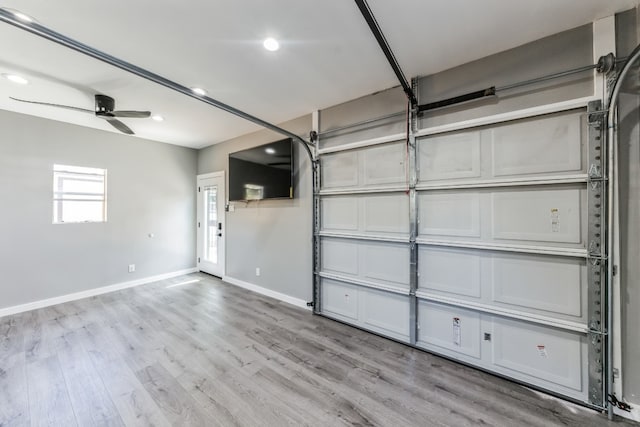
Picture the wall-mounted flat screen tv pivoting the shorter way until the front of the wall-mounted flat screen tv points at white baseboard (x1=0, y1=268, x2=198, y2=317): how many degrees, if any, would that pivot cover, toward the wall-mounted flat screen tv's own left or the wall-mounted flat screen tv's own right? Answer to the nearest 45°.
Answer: approximately 45° to the wall-mounted flat screen tv's own right

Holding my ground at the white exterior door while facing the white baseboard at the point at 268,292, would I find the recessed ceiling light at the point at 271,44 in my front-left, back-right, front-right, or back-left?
front-right

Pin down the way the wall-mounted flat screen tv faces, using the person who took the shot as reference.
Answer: facing the viewer and to the left of the viewer

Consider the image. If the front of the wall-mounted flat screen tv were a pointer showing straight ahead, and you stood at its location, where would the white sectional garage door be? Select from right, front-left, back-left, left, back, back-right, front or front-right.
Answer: left

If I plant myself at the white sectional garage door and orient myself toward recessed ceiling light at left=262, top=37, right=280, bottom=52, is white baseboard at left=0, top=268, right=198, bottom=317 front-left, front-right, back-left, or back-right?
front-right

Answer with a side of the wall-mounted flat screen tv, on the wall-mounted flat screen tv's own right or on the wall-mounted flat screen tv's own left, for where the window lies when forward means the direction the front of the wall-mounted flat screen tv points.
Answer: on the wall-mounted flat screen tv's own right

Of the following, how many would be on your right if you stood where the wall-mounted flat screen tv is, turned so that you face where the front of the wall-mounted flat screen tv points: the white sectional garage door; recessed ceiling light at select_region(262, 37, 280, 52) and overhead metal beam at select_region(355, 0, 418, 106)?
0

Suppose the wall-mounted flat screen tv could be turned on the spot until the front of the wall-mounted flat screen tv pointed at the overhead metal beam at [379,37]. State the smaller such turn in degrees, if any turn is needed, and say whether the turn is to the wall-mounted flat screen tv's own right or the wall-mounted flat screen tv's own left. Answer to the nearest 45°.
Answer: approximately 45° to the wall-mounted flat screen tv's own left

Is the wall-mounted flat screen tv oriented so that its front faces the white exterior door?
no

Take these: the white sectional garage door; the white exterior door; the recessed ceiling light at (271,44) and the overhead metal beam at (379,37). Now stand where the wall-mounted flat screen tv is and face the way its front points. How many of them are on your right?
1

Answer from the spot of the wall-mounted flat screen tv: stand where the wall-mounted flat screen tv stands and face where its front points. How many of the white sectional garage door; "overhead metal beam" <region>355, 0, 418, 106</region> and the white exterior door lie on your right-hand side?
1

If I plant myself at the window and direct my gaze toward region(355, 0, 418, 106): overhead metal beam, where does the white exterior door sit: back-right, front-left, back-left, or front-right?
front-left

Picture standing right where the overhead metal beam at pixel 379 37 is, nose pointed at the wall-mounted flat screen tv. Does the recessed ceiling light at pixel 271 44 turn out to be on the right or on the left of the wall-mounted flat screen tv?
left

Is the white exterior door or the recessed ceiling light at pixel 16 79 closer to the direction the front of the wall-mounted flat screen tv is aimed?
the recessed ceiling light
